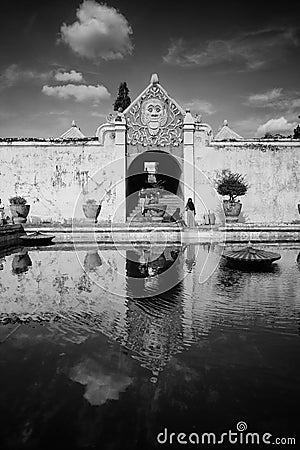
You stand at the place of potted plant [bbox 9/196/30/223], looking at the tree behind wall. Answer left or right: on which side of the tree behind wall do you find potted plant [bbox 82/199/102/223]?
right

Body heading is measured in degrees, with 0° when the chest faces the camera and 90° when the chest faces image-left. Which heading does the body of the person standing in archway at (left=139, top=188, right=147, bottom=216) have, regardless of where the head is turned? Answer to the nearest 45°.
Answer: approximately 0°

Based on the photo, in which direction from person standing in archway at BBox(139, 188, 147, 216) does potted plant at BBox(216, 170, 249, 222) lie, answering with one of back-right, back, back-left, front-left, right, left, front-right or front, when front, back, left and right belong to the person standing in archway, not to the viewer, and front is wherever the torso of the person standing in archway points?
front-left

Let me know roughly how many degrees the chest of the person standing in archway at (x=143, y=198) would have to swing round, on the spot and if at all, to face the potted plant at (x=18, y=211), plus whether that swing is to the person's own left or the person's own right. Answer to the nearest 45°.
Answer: approximately 45° to the person's own right

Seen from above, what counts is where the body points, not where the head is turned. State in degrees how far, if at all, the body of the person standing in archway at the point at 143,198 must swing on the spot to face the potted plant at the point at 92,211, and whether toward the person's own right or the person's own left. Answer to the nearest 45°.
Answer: approximately 45° to the person's own right
